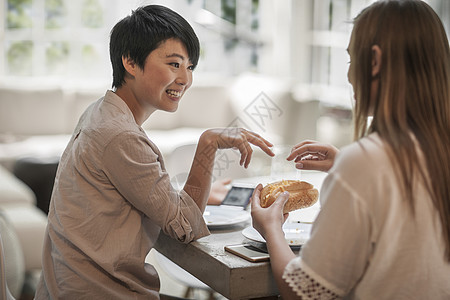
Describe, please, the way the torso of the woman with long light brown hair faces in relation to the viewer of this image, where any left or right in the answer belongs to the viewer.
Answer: facing away from the viewer and to the left of the viewer

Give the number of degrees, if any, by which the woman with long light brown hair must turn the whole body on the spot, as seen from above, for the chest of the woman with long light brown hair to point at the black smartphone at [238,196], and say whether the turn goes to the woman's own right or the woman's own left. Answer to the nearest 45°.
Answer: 0° — they already face it

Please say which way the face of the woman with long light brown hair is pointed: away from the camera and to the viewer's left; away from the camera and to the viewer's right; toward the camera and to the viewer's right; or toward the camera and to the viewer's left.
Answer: away from the camera and to the viewer's left
